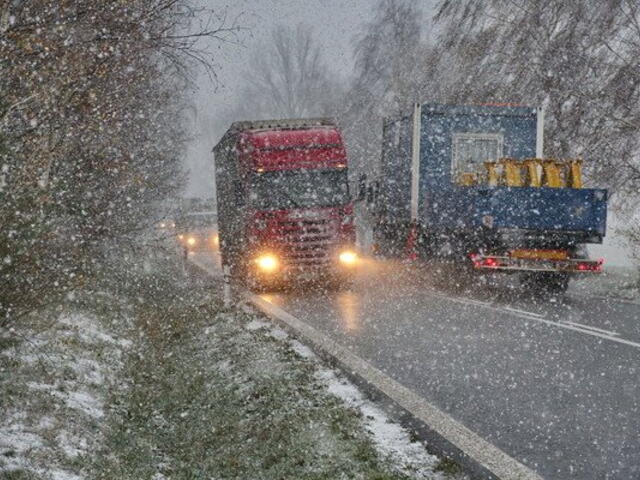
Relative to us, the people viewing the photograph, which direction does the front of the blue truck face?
facing away from the viewer and to the left of the viewer

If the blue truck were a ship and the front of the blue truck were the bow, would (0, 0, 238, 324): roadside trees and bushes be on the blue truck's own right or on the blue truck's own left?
on the blue truck's own left

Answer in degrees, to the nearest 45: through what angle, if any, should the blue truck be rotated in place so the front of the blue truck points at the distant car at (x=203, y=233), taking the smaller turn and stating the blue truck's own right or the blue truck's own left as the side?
0° — it already faces it

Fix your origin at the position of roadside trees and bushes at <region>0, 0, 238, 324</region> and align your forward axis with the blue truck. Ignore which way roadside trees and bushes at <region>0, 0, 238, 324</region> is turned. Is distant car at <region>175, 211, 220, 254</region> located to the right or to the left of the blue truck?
left

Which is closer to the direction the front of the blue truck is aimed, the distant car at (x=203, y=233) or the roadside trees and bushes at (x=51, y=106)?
the distant car

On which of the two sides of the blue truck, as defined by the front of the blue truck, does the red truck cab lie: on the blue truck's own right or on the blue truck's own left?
on the blue truck's own left

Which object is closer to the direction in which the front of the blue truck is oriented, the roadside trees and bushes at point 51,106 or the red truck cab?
the red truck cab
